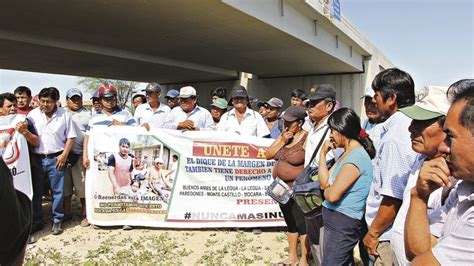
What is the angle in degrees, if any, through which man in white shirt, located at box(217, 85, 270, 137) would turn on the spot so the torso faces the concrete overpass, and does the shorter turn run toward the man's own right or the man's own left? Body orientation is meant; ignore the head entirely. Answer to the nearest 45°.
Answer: approximately 180°

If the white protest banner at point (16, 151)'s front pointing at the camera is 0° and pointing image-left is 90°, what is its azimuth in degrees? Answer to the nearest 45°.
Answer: approximately 0°

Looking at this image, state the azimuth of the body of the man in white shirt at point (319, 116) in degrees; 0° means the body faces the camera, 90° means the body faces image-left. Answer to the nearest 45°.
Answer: approximately 45°

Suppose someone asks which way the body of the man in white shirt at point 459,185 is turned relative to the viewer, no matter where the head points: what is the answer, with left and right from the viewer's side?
facing to the left of the viewer

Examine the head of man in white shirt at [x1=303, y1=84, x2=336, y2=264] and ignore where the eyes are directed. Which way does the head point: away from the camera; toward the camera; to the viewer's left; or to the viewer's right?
to the viewer's left

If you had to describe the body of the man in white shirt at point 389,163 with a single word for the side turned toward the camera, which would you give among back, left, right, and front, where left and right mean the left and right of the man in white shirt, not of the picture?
left

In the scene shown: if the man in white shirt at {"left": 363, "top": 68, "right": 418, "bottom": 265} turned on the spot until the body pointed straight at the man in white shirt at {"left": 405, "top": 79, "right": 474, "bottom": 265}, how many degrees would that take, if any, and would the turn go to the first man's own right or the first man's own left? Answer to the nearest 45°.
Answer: approximately 90° to the first man's own left

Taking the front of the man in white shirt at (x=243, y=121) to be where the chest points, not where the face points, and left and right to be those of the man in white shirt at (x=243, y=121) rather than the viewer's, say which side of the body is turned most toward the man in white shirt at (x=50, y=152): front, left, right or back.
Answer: right

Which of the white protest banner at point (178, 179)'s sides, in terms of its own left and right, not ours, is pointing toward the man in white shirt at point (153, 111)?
back

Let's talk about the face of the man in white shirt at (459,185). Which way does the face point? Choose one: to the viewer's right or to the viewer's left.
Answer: to the viewer's left

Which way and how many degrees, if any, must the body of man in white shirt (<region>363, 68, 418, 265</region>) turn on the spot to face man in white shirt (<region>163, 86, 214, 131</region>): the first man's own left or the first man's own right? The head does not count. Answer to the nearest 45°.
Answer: approximately 45° to the first man's own right

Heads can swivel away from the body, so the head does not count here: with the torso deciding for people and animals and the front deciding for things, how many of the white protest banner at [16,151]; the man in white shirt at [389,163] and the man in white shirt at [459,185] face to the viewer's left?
2

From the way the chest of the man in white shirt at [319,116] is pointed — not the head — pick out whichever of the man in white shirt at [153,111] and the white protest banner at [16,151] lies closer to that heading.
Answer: the white protest banner
